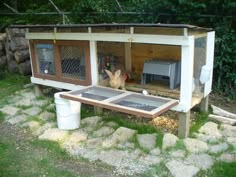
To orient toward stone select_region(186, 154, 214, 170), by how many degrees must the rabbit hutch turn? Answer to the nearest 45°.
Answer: approximately 90° to its left

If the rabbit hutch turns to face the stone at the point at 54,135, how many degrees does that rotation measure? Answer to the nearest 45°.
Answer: approximately 45° to its right

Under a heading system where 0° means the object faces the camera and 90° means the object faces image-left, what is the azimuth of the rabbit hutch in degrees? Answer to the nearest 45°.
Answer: approximately 45°

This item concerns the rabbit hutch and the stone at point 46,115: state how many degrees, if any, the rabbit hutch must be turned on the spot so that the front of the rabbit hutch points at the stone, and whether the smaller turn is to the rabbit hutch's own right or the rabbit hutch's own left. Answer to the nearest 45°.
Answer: approximately 45° to the rabbit hutch's own right

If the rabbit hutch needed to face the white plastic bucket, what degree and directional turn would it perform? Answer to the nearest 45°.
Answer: approximately 45° to its right

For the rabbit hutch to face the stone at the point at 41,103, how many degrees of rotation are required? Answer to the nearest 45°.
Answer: approximately 90° to its right

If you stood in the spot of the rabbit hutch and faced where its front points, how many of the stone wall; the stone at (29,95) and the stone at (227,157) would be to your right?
2

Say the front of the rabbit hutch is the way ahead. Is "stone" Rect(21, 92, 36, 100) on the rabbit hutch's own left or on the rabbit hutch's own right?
on the rabbit hutch's own right

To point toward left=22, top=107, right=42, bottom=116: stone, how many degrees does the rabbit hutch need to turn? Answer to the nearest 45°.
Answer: approximately 45° to its right
